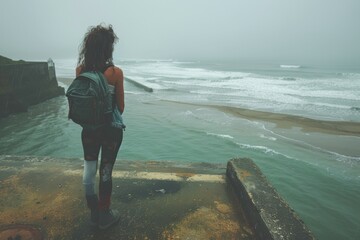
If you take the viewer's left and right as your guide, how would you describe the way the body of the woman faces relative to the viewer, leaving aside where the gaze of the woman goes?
facing away from the viewer and to the right of the viewer

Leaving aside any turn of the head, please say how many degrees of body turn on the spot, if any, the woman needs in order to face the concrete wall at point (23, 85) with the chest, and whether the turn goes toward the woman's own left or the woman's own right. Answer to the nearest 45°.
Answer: approximately 45° to the woman's own left
